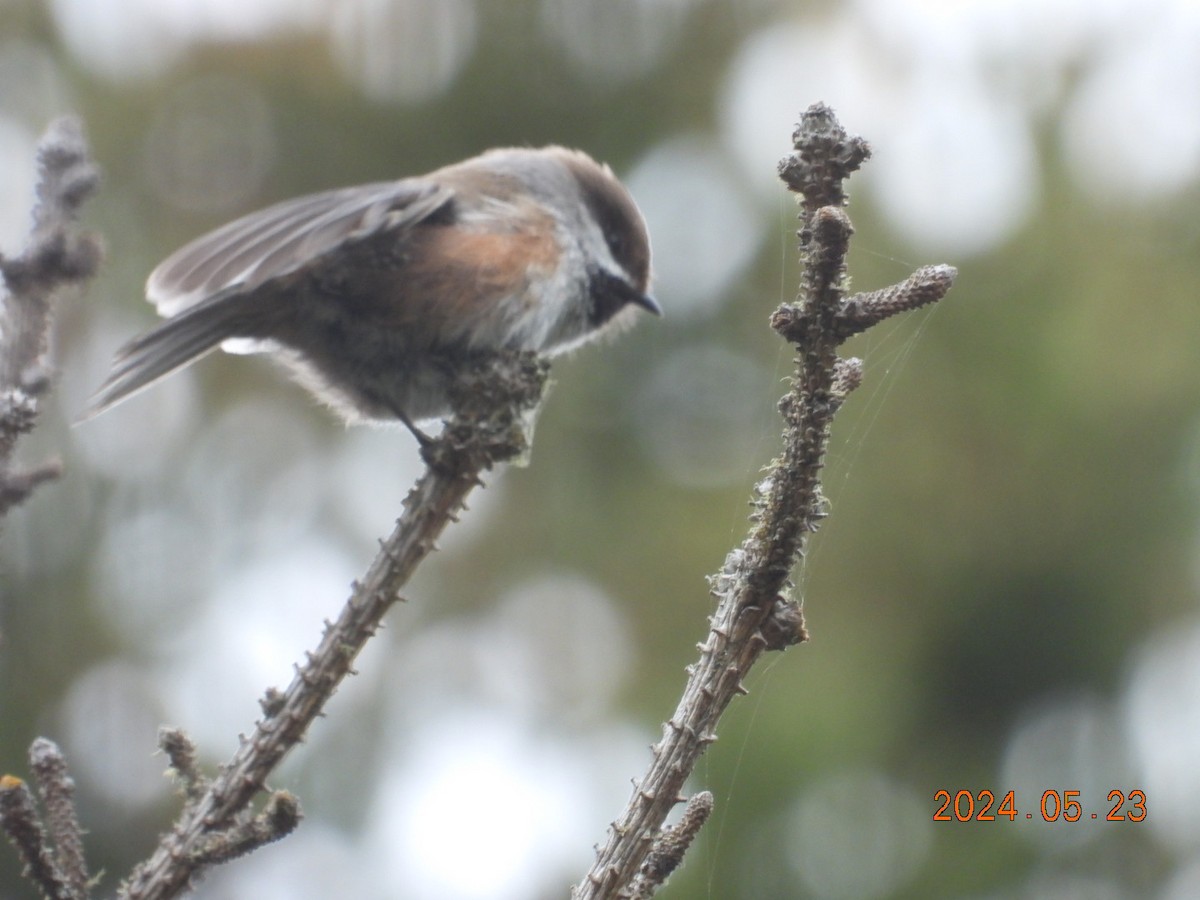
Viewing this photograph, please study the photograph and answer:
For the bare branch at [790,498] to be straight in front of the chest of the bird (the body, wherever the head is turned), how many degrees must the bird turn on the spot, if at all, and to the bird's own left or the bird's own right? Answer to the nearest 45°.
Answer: approximately 45° to the bird's own right

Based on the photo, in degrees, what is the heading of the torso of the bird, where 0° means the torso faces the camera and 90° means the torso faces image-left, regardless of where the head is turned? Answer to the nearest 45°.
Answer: approximately 270°

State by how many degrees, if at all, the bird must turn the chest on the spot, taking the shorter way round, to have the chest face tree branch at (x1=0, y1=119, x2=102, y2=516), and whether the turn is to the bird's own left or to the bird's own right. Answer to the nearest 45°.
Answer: approximately 135° to the bird's own right
